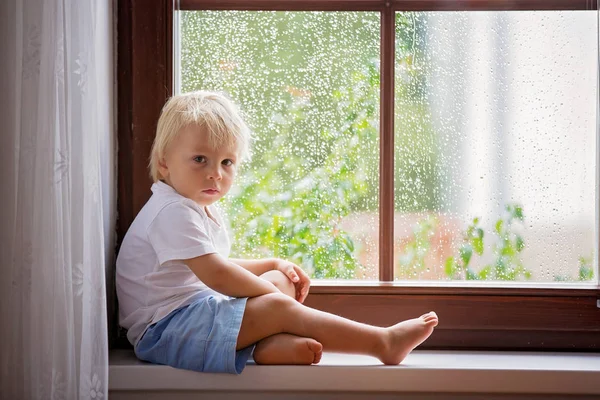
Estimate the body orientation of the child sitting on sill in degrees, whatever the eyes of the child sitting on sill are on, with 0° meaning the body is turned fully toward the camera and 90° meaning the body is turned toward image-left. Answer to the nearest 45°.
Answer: approximately 270°

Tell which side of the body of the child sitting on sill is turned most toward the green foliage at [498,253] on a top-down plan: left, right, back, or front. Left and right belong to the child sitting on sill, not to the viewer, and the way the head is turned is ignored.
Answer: front
